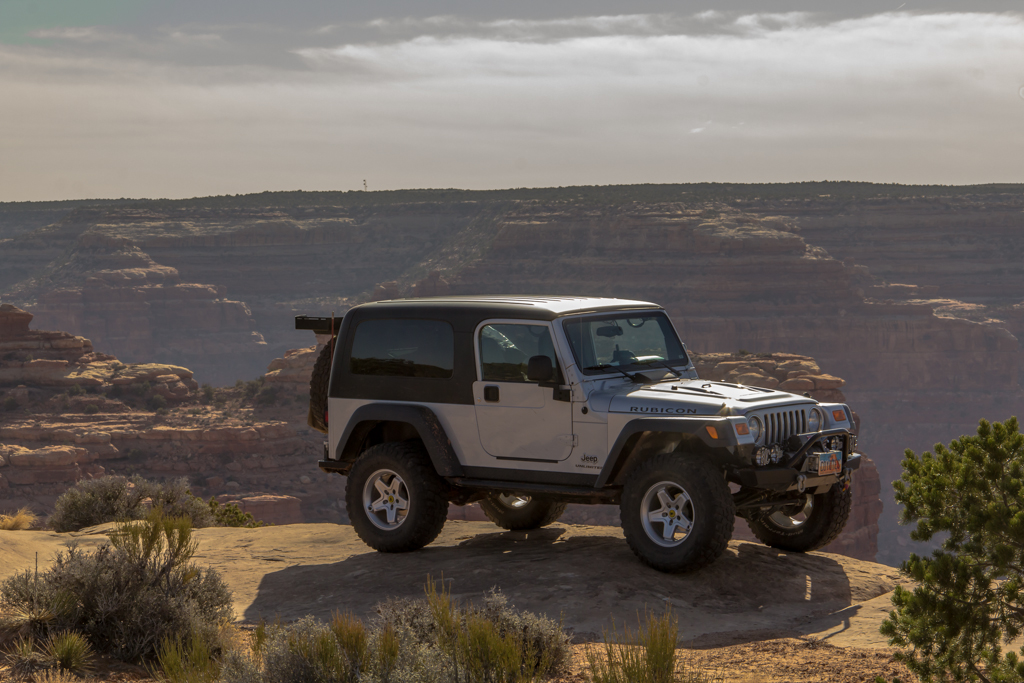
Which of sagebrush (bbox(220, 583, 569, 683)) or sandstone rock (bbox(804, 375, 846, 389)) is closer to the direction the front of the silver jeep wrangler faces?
the sagebrush

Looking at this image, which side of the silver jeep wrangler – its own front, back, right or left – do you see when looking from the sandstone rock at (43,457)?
back

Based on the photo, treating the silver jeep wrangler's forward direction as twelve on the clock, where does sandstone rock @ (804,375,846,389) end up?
The sandstone rock is roughly at 8 o'clock from the silver jeep wrangler.

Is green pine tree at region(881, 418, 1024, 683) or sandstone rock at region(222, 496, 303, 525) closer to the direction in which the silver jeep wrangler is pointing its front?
the green pine tree

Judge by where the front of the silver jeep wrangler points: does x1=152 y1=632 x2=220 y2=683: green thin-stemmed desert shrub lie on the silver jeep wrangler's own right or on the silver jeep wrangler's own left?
on the silver jeep wrangler's own right

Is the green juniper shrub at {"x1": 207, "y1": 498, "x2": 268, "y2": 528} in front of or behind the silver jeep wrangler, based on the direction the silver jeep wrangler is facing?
behind

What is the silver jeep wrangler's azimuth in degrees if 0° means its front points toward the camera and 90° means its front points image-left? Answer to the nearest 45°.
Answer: approximately 315°

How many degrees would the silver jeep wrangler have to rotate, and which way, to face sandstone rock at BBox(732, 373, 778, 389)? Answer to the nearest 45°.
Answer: approximately 135° to its left

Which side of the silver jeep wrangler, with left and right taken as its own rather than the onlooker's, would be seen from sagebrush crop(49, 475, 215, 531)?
back

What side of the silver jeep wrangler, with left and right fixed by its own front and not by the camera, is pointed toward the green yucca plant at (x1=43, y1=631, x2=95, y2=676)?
right

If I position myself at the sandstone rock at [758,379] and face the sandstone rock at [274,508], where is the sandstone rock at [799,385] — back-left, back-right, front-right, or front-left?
back-left
